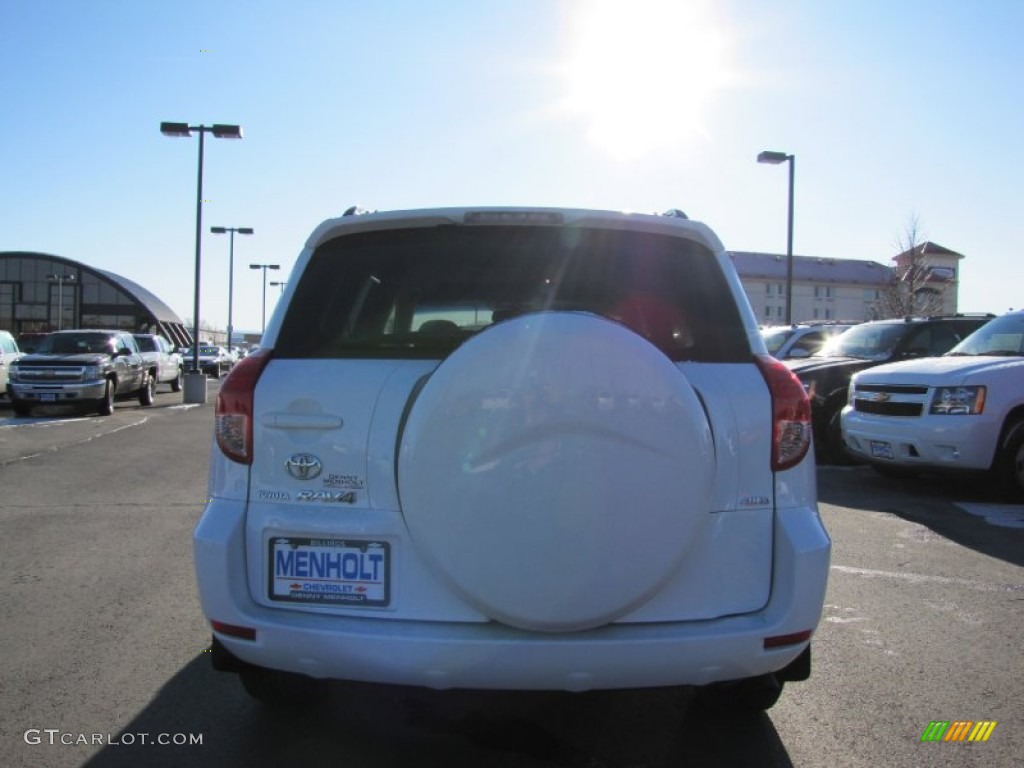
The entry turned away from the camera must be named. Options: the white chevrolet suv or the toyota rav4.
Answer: the toyota rav4

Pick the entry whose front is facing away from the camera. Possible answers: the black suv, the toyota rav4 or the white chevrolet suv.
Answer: the toyota rav4

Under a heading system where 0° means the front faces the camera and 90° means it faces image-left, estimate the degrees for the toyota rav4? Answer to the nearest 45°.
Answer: approximately 180°

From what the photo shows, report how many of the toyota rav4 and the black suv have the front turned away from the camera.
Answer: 1

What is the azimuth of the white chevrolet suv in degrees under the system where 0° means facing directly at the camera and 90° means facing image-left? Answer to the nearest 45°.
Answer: approximately 45°

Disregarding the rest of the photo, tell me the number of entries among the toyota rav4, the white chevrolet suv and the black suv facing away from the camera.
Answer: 1

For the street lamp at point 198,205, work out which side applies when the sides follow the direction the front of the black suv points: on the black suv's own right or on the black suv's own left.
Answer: on the black suv's own right

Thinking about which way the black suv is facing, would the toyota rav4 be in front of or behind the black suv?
in front

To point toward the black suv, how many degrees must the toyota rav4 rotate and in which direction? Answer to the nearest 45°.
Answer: approximately 45° to its right

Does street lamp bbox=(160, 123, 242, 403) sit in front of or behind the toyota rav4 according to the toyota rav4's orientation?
in front

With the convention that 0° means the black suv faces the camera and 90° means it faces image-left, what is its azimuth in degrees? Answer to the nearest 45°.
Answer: approximately 45°

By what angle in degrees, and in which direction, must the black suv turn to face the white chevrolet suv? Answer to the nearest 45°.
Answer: approximately 45° to its left

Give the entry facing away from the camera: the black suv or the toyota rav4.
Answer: the toyota rav4

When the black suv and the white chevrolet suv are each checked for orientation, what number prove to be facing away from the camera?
0
